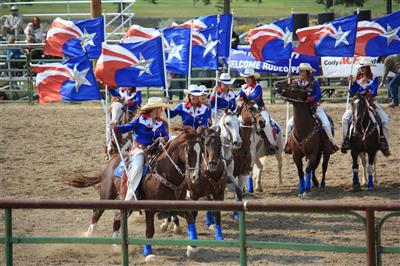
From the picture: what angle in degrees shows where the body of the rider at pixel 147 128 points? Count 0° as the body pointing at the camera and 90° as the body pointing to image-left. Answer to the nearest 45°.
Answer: approximately 315°

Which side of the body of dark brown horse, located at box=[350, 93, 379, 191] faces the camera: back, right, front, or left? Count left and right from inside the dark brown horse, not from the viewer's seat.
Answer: front

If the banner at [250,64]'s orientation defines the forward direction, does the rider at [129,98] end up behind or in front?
in front

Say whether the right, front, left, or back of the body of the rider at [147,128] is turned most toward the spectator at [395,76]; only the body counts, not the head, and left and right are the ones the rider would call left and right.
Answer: left

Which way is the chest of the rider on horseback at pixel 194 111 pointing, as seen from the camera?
toward the camera

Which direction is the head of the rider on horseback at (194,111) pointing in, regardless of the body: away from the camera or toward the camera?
toward the camera

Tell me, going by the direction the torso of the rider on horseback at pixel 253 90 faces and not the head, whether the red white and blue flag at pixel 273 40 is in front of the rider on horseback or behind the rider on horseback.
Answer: behind

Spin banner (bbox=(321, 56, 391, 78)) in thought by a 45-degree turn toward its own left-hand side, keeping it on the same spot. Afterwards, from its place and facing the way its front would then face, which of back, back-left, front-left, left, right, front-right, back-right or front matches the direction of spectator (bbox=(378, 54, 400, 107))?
front

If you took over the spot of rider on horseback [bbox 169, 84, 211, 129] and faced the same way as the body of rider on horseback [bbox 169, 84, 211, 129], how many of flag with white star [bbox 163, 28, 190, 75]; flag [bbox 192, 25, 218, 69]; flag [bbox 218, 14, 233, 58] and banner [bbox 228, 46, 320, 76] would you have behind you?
4

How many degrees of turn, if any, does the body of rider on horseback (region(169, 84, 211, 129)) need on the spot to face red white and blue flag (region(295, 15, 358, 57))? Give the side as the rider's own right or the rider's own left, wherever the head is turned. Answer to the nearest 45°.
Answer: approximately 135° to the rider's own left

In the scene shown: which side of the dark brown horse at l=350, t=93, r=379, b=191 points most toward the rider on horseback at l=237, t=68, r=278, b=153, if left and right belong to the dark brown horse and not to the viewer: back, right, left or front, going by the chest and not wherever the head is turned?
right

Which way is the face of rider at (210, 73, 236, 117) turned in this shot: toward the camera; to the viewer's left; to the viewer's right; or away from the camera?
toward the camera

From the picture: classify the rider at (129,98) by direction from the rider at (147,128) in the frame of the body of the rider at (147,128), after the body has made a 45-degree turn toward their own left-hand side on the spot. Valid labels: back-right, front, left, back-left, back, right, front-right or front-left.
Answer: left

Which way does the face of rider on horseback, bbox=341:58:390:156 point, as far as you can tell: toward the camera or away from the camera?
toward the camera
